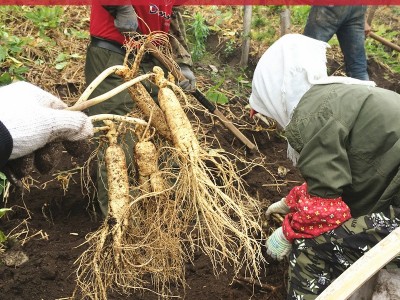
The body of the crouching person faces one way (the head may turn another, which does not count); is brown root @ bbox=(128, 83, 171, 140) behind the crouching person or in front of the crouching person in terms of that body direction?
in front

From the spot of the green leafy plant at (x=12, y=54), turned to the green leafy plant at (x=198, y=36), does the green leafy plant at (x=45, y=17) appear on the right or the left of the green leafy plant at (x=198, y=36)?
left

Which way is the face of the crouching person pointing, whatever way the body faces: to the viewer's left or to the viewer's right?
to the viewer's left

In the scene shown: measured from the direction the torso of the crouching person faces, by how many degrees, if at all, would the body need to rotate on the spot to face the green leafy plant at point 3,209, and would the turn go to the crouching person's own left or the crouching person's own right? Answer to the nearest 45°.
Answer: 0° — they already face it

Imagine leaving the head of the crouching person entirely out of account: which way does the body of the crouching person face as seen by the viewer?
to the viewer's left

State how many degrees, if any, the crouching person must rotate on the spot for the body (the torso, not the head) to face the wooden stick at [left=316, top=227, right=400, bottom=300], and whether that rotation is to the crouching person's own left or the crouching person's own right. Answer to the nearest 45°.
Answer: approximately 90° to the crouching person's own left

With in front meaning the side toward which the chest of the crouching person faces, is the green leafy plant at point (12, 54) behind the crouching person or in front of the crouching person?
in front
